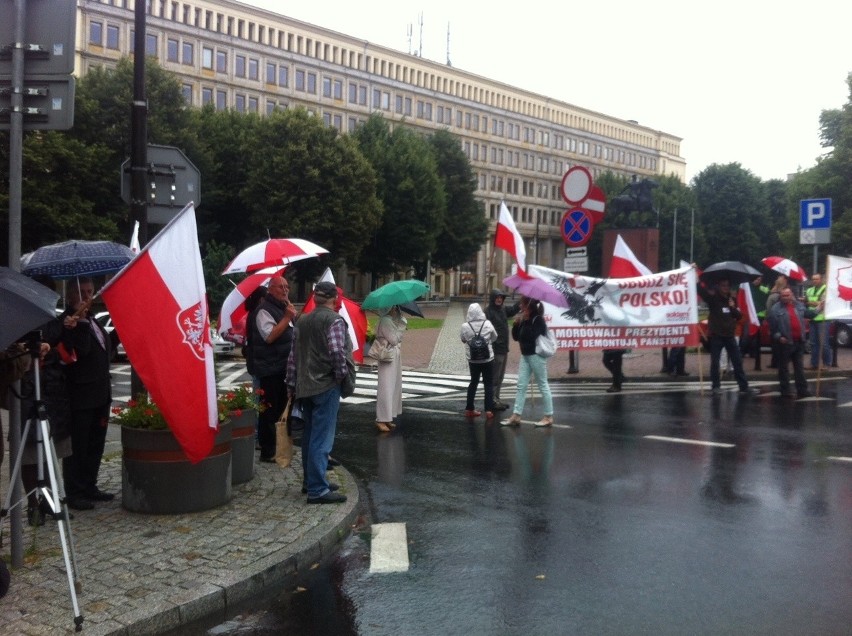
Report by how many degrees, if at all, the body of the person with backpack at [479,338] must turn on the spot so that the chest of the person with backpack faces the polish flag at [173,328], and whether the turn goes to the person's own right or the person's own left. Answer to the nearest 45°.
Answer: approximately 180°

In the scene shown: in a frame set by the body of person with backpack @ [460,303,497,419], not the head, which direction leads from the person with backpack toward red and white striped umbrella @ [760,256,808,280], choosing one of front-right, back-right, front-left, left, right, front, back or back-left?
front-right

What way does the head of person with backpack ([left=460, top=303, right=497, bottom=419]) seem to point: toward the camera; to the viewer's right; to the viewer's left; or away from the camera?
away from the camera

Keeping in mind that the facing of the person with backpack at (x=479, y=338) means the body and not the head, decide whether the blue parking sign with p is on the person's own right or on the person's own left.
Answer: on the person's own right

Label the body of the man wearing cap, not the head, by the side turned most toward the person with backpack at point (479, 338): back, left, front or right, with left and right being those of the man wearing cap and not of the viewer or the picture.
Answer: front

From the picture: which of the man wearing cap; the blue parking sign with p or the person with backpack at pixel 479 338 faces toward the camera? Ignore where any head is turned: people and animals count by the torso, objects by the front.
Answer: the blue parking sign with p

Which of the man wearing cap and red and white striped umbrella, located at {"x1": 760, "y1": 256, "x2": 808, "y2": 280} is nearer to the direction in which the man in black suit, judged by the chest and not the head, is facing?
the man wearing cap

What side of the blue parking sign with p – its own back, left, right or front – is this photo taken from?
front

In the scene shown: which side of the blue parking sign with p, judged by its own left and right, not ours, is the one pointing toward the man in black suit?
front

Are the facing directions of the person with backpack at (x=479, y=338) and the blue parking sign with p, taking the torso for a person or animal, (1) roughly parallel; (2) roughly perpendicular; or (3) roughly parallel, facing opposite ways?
roughly parallel, facing opposite ways

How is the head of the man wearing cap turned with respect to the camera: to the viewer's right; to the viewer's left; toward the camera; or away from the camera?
away from the camera

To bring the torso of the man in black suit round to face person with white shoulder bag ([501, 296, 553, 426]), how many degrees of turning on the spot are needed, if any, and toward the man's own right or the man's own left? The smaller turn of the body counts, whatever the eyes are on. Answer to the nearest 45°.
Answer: approximately 90° to the man's own left

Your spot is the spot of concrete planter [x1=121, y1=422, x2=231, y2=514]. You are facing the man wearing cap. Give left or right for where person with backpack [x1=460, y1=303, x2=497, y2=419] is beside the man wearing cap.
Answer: left

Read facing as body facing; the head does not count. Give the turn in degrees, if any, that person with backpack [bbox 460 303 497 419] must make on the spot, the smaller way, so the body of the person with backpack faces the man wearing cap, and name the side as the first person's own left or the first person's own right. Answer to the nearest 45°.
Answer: approximately 180°

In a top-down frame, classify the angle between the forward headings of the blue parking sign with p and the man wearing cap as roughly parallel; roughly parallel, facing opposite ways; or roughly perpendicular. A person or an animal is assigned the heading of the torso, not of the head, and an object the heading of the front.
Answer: roughly parallel, facing opposite ways

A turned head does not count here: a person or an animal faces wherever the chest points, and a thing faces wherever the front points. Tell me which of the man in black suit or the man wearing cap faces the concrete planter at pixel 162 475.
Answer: the man in black suit

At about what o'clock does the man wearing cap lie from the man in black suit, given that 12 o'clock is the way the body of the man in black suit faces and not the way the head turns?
The man wearing cap is roughly at 11 o'clock from the man in black suit.

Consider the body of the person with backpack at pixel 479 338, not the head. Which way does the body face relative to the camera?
away from the camera
